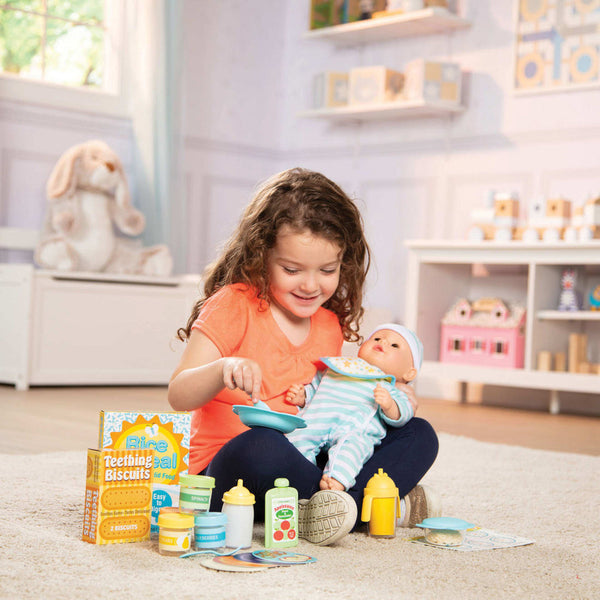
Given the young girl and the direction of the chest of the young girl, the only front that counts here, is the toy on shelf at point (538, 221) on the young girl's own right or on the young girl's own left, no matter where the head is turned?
on the young girl's own left

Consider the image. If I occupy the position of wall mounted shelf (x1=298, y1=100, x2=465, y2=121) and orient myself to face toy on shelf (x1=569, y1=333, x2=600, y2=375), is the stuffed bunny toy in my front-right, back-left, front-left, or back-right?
back-right

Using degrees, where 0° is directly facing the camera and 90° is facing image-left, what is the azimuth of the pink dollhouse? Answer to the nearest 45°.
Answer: approximately 0°

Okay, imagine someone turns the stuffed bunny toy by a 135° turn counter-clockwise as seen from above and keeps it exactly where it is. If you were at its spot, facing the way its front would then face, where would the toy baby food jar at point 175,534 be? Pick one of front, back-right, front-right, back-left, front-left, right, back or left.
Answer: back

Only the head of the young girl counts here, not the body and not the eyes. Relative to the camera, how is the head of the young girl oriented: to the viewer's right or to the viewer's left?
to the viewer's right

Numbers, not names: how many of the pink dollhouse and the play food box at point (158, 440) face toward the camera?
2

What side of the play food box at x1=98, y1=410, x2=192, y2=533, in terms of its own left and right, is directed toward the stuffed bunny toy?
back

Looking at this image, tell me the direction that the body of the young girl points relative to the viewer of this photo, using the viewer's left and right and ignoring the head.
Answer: facing the viewer and to the right of the viewer
